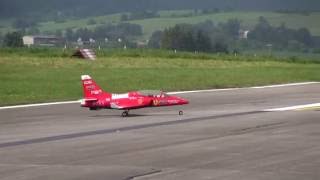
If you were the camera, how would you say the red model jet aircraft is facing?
facing to the right of the viewer
